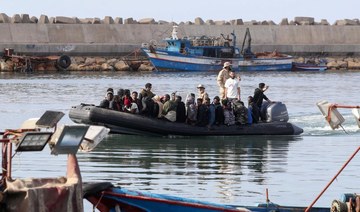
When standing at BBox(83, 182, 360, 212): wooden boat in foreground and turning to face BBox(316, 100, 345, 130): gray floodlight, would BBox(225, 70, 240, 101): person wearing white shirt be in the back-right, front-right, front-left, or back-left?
front-left

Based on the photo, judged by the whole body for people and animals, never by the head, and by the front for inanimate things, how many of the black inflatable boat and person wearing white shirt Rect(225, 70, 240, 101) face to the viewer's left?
1

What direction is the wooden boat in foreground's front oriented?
to the viewer's left

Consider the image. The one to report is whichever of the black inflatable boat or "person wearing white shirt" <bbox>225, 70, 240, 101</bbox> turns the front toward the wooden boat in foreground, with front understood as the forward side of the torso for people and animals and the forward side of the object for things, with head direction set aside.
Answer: the person wearing white shirt

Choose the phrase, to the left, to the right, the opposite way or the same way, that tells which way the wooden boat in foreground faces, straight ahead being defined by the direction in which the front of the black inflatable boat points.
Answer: the same way

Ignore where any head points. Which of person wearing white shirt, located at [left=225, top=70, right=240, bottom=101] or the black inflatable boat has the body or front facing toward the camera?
the person wearing white shirt

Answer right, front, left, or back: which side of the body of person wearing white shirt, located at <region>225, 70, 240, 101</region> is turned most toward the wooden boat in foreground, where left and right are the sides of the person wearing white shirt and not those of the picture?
front

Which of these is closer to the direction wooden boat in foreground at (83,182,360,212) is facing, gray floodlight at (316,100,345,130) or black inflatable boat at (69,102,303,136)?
the black inflatable boat

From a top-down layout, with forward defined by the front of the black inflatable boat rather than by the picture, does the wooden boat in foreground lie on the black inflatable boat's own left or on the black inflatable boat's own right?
on the black inflatable boat's own left

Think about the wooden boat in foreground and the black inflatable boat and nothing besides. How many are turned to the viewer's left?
2

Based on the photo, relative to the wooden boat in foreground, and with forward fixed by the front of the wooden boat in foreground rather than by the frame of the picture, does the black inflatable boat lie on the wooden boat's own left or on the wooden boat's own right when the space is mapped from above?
on the wooden boat's own right

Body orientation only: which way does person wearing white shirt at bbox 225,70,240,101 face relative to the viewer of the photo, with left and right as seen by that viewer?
facing the viewer

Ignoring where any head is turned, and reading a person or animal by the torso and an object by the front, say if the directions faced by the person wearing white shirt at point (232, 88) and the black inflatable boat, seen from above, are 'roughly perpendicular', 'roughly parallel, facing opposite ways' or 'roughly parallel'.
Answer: roughly perpendicular

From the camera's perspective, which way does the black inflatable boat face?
to the viewer's left
